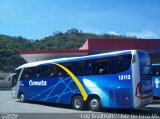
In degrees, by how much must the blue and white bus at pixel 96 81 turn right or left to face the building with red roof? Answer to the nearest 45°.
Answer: approximately 45° to its right

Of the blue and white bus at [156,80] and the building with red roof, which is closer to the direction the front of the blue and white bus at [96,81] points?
the building with red roof

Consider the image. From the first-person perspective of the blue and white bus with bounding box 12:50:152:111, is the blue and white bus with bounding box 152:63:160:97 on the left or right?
on its right

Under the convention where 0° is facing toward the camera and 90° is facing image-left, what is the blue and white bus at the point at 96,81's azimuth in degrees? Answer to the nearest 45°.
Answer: approximately 135°
